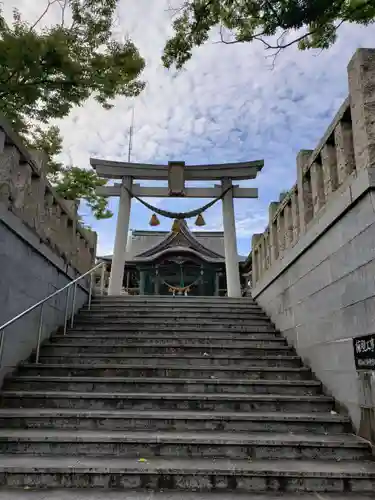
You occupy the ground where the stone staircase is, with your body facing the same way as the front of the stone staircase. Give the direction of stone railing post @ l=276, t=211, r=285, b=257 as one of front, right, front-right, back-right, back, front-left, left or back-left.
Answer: back-left

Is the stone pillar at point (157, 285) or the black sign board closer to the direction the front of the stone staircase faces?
the black sign board

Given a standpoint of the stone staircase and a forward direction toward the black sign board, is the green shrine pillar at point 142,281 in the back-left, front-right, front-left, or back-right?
back-left

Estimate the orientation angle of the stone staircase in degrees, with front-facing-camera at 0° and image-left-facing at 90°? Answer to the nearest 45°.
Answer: approximately 0°

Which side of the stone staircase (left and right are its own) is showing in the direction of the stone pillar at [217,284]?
back

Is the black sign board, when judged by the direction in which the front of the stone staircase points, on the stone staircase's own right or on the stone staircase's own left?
on the stone staircase's own left

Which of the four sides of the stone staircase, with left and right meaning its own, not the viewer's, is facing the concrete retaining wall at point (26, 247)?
right

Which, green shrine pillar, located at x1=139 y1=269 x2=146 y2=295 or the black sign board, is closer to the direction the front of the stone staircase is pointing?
the black sign board

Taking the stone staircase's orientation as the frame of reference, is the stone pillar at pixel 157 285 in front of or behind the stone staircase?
behind

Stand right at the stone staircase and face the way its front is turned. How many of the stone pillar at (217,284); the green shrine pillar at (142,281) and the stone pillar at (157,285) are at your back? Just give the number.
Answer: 3
